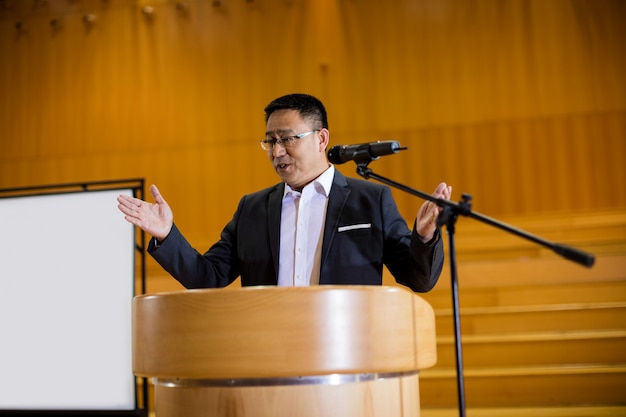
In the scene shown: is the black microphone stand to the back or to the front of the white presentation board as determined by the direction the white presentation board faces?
to the front

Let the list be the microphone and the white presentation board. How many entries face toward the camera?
1

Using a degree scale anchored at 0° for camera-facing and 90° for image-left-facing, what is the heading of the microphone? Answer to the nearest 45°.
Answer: approximately 90°

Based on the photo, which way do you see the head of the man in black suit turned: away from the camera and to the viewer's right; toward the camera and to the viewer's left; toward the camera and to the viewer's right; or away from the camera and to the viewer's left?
toward the camera and to the viewer's left

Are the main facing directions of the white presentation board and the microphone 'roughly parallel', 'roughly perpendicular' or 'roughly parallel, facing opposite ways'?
roughly perpendicular

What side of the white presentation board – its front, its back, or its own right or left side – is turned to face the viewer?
front

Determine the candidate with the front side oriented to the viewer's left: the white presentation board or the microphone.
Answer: the microphone
